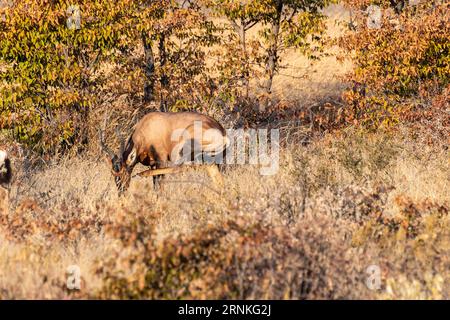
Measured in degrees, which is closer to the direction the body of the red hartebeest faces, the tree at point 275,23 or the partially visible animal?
the partially visible animal

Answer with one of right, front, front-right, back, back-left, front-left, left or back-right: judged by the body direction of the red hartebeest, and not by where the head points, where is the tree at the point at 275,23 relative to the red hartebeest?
back-right

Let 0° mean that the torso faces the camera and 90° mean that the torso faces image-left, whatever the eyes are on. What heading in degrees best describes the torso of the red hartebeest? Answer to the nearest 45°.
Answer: approximately 90°

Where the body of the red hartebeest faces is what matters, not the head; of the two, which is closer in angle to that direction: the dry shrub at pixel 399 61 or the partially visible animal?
the partially visible animal

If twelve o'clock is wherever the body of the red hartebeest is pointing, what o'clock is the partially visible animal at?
The partially visible animal is roughly at 11 o'clock from the red hartebeest.

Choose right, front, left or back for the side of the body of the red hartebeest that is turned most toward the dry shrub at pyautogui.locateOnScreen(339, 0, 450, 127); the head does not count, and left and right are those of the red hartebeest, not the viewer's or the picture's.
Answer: back
